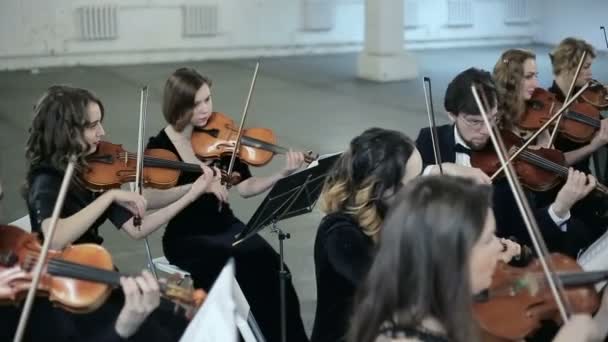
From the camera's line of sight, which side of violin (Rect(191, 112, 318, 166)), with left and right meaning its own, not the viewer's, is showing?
front

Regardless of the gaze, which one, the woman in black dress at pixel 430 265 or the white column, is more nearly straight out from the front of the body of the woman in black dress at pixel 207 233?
the woman in black dress

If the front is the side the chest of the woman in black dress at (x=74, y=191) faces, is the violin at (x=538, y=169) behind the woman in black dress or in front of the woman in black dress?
in front

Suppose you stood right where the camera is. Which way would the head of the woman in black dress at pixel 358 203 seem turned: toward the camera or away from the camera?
away from the camera

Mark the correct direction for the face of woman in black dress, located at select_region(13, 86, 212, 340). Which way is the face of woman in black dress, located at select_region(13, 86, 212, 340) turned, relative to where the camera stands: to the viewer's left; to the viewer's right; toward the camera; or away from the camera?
to the viewer's right
